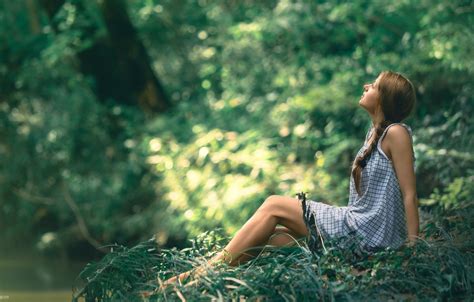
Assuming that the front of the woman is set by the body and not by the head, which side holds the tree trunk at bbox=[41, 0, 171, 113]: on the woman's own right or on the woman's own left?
on the woman's own right

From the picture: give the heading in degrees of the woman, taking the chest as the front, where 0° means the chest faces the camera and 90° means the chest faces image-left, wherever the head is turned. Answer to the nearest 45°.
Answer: approximately 90°

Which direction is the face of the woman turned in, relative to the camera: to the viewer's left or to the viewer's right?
to the viewer's left
